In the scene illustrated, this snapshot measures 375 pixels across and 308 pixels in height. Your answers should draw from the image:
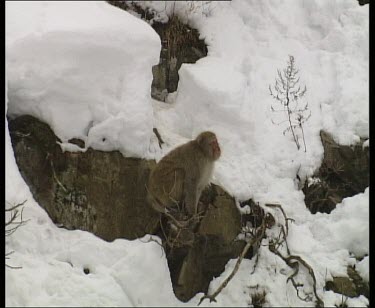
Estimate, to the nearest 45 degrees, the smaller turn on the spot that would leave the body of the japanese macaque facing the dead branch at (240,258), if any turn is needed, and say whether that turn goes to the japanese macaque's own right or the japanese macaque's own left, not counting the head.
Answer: approximately 45° to the japanese macaque's own right

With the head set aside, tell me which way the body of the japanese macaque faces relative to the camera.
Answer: to the viewer's right

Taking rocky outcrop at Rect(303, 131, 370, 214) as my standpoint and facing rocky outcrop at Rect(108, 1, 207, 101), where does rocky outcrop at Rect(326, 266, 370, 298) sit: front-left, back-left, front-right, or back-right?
back-left

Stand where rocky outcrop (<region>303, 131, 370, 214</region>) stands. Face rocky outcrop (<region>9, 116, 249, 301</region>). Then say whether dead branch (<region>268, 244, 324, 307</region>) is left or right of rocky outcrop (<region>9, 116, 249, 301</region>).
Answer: left

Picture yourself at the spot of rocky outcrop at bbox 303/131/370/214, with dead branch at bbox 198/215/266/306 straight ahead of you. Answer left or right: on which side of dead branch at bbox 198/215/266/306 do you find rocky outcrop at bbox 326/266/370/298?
left

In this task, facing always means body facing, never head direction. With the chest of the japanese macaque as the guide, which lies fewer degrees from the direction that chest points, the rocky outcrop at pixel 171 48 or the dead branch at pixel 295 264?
the dead branch

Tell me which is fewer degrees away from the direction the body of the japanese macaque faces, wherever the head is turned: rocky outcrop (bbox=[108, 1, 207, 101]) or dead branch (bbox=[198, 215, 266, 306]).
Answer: the dead branch

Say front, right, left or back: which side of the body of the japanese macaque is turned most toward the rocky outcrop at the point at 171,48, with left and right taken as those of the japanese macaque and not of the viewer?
left

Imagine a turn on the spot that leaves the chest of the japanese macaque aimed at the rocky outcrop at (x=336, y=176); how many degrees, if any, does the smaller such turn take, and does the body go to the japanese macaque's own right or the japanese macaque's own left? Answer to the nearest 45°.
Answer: approximately 45° to the japanese macaque's own left
